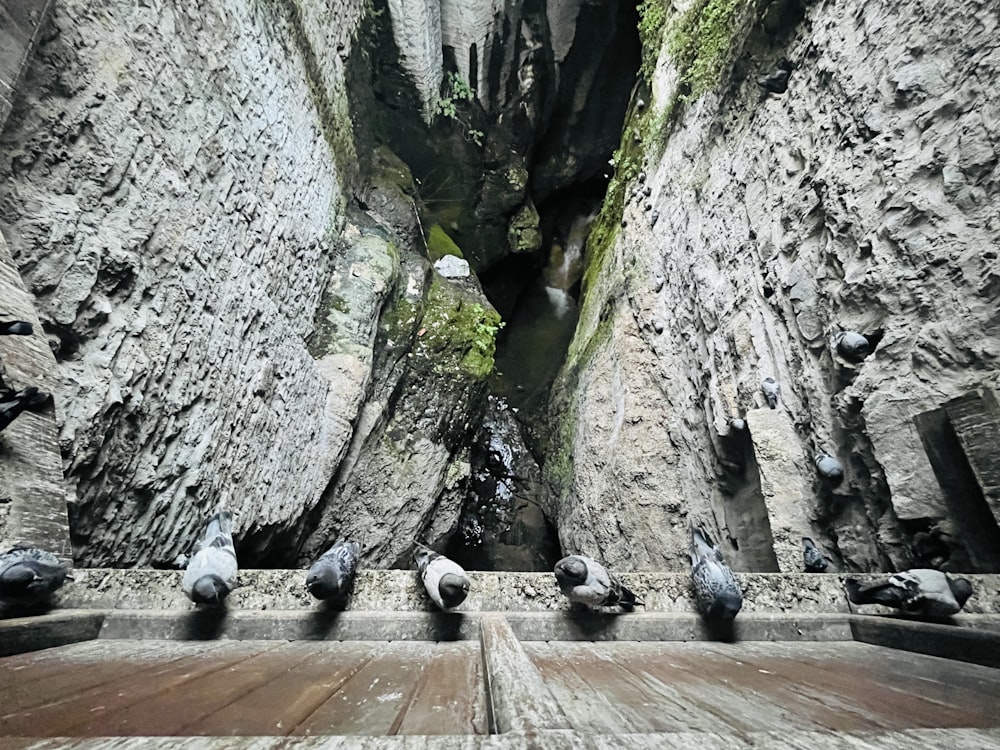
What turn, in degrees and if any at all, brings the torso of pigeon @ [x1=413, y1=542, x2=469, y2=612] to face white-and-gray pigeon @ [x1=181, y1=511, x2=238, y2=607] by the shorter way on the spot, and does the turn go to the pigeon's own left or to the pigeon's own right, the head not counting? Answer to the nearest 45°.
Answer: approximately 135° to the pigeon's own right

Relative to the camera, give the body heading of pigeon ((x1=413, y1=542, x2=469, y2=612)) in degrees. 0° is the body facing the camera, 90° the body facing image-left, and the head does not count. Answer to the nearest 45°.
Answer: approximately 315°

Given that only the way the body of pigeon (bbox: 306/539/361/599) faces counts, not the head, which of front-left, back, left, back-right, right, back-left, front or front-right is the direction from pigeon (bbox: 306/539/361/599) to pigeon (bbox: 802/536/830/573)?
back-left

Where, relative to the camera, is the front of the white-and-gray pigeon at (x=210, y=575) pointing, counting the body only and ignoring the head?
toward the camera

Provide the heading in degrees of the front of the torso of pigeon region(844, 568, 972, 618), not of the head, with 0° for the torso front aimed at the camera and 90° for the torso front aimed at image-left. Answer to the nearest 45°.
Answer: approximately 270°

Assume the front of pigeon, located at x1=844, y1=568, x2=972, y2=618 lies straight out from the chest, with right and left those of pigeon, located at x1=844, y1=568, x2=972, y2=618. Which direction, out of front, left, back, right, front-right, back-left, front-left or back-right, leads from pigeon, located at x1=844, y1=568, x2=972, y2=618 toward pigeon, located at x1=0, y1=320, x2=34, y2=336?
back-left
